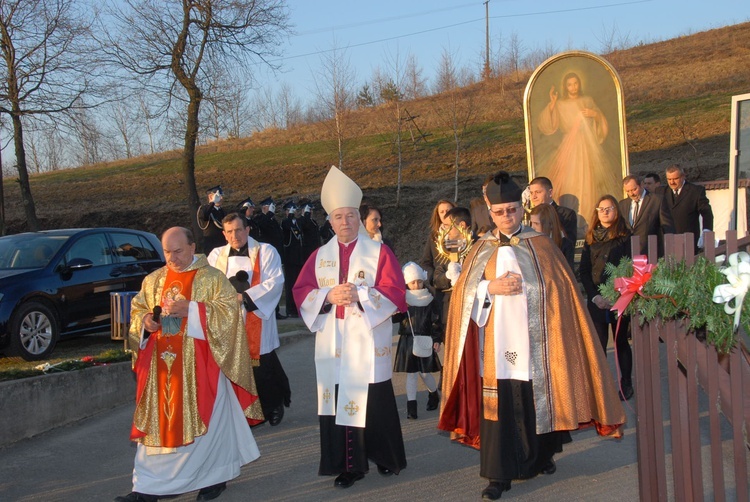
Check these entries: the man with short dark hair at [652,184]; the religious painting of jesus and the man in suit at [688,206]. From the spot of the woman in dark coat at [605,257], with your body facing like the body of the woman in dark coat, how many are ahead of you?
0

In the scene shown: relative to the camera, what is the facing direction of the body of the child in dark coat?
toward the camera

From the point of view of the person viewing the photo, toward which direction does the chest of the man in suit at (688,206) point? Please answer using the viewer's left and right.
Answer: facing the viewer and to the left of the viewer

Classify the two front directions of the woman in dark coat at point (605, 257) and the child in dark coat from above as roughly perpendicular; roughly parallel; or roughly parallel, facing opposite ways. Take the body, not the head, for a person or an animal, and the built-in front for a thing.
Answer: roughly parallel

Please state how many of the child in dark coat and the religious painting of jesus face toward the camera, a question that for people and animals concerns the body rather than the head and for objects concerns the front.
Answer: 2

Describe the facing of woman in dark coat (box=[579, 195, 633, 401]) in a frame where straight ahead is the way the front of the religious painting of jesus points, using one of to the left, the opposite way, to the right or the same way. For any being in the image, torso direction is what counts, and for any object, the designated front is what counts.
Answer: the same way

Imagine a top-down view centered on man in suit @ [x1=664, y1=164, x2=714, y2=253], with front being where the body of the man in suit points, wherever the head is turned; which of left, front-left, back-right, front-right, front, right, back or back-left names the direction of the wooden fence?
front-left

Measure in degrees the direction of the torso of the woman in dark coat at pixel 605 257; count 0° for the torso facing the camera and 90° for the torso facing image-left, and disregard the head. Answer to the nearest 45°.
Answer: approximately 0°

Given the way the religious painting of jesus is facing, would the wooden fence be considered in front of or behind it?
in front

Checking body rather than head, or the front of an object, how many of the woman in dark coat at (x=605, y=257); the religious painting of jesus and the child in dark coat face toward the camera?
3

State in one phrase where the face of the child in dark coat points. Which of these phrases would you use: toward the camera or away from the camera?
toward the camera

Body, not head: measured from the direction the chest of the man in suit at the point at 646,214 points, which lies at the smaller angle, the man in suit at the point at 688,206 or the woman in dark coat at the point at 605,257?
the woman in dark coat

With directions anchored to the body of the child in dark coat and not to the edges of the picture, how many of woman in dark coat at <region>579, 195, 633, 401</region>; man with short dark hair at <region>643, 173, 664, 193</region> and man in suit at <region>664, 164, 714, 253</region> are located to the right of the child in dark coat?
0

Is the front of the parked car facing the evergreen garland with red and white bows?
no

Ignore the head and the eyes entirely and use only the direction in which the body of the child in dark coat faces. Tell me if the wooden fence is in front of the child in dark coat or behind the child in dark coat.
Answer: in front

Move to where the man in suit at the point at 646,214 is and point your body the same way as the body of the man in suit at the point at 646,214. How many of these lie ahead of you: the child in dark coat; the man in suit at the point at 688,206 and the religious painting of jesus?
1

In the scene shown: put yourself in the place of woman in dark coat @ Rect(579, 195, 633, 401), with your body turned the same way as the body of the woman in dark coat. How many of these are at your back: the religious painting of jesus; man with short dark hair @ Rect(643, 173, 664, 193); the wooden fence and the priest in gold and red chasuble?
2

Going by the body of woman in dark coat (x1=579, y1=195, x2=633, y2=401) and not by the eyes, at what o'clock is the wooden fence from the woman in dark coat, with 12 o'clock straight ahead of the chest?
The wooden fence is roughly at 12 o'clock from the woman in dark coat.
